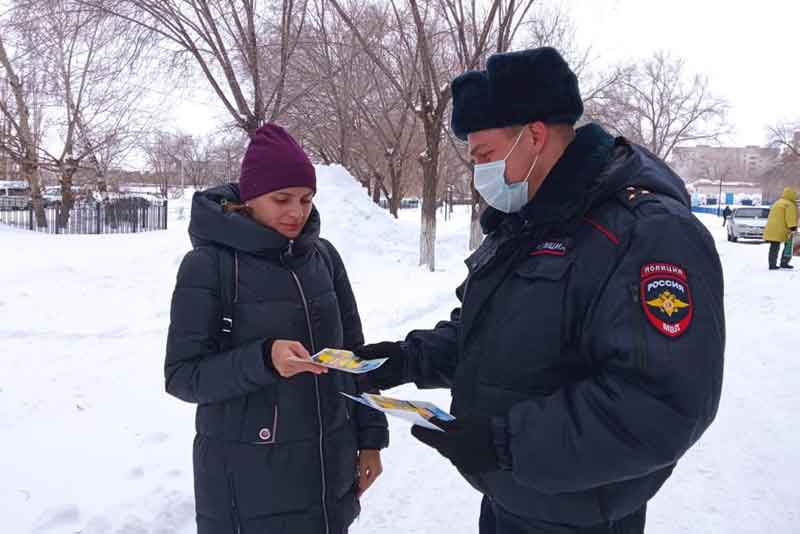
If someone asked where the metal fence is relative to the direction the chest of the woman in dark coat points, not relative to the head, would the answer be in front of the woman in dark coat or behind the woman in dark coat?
behind

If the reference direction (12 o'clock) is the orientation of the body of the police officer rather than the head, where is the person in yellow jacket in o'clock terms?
The person in yellow jacket is roughly at 5 o'clock from the police officer.

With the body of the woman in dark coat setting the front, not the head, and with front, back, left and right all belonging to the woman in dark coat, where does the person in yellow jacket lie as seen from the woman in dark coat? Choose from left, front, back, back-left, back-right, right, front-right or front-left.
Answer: left

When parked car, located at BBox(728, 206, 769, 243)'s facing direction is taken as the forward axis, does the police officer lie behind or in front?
in front

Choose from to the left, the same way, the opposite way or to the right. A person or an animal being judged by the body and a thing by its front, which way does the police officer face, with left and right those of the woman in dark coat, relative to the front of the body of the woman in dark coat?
to the right

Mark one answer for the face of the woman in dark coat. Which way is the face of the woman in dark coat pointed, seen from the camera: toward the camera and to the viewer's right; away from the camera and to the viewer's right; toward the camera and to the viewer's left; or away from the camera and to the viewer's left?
toward the camera and to the viewer's right

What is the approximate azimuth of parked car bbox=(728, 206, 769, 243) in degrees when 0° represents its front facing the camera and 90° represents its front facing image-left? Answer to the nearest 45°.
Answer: approximately 0°

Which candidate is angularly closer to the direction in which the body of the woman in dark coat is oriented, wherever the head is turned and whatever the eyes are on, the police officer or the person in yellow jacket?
the police officer

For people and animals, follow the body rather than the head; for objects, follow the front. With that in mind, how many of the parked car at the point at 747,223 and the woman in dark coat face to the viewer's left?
0

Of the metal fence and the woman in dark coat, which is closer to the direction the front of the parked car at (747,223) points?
the woman in dark coat
